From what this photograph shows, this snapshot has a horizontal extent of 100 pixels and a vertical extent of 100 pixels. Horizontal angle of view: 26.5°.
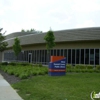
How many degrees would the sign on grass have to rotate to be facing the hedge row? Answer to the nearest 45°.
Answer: approximately 135° to its right

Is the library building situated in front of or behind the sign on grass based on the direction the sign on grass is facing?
behind

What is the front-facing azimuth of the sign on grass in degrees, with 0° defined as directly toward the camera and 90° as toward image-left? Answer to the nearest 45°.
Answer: approximately 0°
